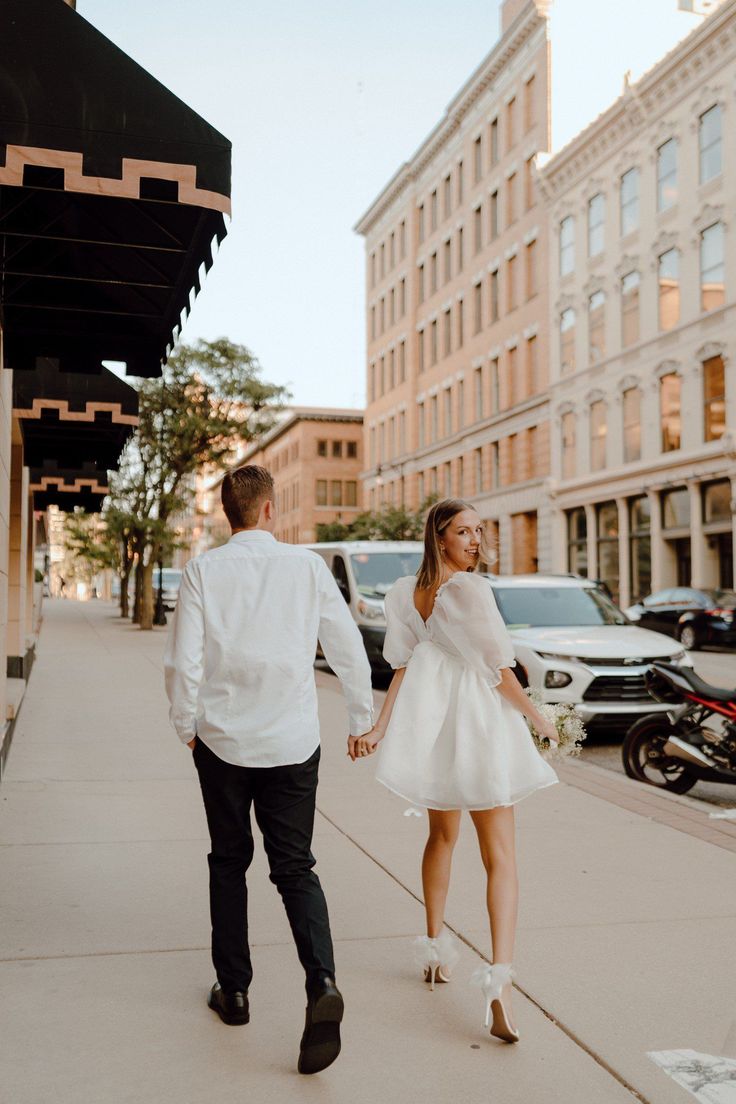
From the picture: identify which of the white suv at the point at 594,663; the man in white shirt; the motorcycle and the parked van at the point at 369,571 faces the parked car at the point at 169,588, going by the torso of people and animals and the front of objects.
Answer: the man in white shirt

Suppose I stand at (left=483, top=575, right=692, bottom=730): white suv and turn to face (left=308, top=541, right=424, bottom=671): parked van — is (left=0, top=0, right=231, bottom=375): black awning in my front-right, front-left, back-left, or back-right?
back-left

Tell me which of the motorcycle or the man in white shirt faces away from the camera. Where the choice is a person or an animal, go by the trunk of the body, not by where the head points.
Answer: the man in white shirt

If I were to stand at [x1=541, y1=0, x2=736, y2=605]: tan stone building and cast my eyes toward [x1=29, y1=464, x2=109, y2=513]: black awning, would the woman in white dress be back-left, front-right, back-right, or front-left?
front-left

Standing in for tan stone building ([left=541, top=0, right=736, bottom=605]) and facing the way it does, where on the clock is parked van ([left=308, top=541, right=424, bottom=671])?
The parked van is roughly at 11 o'clock from the tan stone building.

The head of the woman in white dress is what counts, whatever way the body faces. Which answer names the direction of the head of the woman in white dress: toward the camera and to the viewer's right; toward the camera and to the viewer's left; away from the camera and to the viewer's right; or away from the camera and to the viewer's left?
toward the camera and to the viewer's right

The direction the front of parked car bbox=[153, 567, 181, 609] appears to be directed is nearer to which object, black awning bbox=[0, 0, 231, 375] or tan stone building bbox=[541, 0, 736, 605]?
the black awning

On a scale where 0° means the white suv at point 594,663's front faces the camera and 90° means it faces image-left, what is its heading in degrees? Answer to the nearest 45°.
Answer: approximately 315°

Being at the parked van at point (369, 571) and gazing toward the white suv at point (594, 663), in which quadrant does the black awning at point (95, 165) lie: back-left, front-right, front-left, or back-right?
front-right

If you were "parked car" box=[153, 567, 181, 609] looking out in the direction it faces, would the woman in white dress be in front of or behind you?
in front

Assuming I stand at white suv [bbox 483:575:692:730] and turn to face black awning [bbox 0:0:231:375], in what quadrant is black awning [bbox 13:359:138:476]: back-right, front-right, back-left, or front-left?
front-right

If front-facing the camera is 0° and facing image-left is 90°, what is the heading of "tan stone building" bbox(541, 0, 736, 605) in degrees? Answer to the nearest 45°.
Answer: approximately 45°

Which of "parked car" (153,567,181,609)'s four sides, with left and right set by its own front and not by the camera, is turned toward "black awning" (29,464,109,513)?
front
